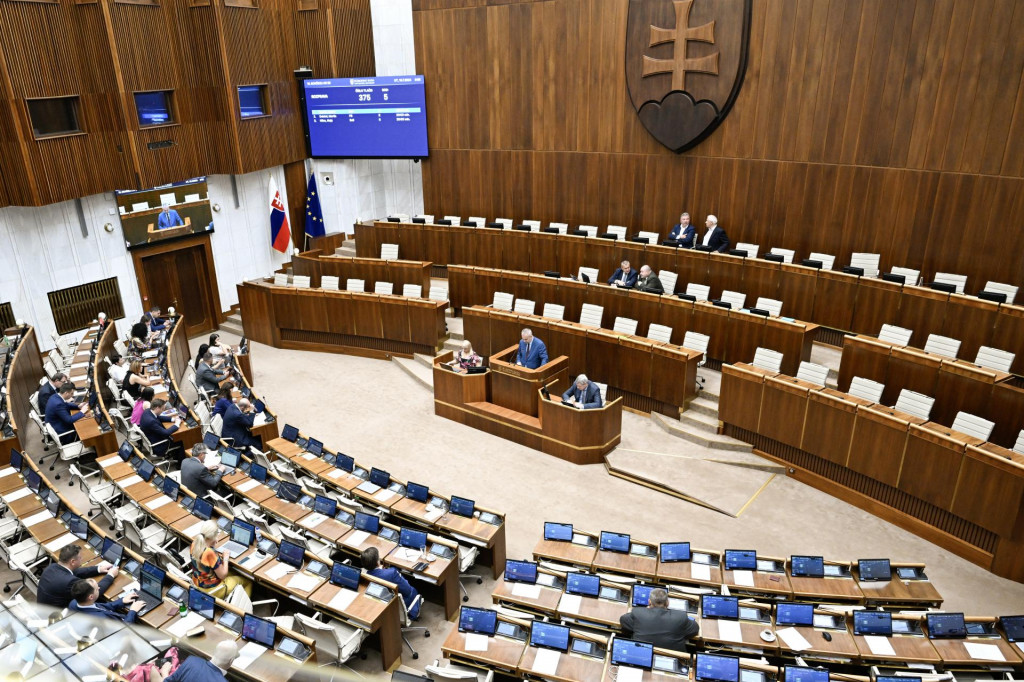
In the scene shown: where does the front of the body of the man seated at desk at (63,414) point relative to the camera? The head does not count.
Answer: to the viewer's right

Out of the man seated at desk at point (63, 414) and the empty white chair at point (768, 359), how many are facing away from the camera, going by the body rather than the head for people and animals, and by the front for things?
0

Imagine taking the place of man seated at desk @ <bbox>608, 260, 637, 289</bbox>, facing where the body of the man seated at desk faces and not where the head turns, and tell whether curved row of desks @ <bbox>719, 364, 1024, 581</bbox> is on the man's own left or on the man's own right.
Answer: on the man's own left

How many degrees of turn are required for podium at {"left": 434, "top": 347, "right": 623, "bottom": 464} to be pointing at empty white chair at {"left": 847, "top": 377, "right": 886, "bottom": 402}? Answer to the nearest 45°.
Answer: approximately 135° to its left

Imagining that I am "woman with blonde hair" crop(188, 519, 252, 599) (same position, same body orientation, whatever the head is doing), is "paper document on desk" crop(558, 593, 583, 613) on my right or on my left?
on my right

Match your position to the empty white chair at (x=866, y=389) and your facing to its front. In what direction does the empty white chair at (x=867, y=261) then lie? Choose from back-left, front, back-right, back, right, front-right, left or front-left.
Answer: back-right

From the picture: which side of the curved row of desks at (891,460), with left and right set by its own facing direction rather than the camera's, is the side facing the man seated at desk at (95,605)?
front

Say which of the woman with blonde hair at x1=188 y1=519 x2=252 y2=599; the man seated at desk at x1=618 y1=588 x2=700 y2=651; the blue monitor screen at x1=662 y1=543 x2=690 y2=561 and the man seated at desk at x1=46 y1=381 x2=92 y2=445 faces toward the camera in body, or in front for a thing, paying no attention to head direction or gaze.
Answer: the blue monitor screen

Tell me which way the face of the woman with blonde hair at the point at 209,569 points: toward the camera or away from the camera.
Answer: away from the camera

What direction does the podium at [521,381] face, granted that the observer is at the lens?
facing the viewer and to the left of the viewer

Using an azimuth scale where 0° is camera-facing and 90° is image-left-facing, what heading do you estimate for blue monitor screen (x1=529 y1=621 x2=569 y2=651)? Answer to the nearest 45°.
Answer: approximately 0°

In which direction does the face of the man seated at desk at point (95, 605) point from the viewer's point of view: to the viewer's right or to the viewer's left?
to the viewer's right

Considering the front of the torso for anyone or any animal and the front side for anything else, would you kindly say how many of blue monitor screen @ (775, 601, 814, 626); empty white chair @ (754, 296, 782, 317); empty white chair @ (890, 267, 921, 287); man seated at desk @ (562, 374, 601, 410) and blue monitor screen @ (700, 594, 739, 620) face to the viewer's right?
0

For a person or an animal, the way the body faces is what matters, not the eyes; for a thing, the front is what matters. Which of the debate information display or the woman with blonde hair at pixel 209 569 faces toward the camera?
the debate information display

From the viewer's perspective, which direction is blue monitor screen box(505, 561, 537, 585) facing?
toward the camera

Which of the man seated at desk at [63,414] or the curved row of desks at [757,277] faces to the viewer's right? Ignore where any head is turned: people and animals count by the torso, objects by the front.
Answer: the man seated at desk

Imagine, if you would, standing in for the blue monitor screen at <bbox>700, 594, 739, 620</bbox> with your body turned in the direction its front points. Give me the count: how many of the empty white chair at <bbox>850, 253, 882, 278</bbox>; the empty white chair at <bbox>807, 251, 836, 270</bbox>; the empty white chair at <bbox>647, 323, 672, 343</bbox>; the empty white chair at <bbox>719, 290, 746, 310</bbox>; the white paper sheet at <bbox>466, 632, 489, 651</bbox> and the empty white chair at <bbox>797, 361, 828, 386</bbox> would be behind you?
5

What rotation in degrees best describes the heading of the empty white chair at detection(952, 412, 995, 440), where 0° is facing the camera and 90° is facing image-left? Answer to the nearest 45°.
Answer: approximately 45°

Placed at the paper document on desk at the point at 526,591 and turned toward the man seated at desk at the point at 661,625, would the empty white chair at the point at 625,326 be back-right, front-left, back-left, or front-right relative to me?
back-left

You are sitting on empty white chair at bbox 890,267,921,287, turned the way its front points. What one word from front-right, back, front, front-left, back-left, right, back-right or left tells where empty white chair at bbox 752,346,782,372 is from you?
front

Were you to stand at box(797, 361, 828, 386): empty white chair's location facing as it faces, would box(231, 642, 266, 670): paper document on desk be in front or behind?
in front
